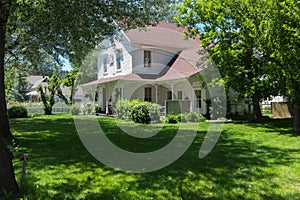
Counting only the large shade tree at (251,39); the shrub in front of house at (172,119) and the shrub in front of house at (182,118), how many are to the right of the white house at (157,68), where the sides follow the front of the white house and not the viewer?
0

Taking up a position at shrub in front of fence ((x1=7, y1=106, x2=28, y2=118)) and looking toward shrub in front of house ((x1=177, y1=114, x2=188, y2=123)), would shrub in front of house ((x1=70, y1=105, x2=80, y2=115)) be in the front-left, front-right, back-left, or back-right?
front-left

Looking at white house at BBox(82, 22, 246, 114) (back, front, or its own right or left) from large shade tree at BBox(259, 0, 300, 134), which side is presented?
left

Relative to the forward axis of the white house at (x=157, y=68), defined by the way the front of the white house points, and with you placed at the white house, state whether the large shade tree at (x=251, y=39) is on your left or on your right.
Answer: on your left

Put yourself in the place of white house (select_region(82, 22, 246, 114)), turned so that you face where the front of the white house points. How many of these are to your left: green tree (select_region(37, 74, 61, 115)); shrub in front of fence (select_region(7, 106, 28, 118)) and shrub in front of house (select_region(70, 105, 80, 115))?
0

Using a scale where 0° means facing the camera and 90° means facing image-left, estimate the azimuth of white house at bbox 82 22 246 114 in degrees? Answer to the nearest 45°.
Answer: approximately 45°

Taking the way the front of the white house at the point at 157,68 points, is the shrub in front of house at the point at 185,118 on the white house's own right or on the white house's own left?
on the white house's own left

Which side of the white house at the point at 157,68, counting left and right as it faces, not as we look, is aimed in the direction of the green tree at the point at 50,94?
right

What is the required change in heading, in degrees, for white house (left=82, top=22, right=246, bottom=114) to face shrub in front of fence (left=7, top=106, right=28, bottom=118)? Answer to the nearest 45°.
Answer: approximately 45° to its right

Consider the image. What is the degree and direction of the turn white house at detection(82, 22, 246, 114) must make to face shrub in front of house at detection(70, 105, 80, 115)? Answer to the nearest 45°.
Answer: approximately 90° to its right

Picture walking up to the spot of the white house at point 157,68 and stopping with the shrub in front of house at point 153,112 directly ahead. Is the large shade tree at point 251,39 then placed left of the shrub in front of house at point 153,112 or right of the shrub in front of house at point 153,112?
left

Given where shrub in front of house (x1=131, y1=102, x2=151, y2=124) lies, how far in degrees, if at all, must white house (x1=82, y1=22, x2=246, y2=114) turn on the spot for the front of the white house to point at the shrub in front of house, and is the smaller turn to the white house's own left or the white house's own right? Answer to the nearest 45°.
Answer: approximately 45° to the white house's own left

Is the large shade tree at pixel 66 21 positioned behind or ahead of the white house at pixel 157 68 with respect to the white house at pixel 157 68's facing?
ahead

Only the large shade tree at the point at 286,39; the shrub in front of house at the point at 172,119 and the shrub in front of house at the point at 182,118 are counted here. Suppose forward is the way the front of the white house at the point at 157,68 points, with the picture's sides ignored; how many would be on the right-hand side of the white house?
0
